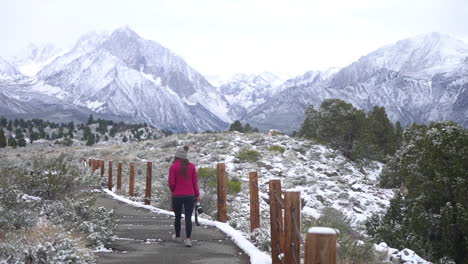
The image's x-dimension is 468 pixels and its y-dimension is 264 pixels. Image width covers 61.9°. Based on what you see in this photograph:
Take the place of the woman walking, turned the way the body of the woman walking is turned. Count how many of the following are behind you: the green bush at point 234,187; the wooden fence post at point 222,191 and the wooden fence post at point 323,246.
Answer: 1

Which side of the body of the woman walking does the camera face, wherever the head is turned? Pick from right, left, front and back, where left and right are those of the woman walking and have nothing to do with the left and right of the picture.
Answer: back

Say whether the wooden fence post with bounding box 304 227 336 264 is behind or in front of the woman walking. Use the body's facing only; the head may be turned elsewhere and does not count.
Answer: behind

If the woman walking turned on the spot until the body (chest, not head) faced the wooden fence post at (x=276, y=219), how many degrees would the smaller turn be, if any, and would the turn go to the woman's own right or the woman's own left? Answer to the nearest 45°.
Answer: approximately 135° to the woman's own right

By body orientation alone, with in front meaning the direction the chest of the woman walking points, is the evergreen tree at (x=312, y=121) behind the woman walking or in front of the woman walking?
in front

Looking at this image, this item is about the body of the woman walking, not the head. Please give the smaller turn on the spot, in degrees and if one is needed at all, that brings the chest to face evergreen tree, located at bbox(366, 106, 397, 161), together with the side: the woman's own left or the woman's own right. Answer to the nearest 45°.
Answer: approximately 45° to the woman's own right

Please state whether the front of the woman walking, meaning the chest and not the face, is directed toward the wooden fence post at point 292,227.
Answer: no

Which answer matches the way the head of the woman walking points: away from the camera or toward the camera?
away from the camera

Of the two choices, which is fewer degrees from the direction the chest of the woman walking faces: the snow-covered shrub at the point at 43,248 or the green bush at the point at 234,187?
the green bush

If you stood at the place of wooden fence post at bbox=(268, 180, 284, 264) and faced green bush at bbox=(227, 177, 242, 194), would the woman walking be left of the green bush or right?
left

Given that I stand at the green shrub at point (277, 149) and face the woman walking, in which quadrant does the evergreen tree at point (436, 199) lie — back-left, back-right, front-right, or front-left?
front-left

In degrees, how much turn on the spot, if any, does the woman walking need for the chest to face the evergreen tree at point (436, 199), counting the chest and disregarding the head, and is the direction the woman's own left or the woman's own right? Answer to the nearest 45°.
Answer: approximately 45° to the woman's own right

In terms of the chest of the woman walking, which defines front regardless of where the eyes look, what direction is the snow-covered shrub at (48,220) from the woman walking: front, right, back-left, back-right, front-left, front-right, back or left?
left

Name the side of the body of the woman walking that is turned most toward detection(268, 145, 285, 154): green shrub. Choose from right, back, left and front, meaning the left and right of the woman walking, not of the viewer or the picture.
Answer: front

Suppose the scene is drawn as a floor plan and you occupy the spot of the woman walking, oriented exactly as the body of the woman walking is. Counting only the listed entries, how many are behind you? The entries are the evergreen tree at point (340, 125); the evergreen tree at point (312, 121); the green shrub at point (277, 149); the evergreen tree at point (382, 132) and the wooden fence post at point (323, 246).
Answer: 1

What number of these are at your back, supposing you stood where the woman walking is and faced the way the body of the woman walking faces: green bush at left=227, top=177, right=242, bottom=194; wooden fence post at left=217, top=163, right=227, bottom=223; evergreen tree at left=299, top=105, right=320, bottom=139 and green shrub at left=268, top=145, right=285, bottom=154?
0

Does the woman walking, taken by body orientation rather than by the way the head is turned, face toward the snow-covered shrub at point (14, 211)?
no

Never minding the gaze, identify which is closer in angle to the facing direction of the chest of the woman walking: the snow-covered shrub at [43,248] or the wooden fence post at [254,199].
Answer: the wooden fence post

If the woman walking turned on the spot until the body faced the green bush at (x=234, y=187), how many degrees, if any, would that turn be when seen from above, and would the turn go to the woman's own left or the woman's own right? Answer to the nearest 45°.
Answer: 0° — they already face it
